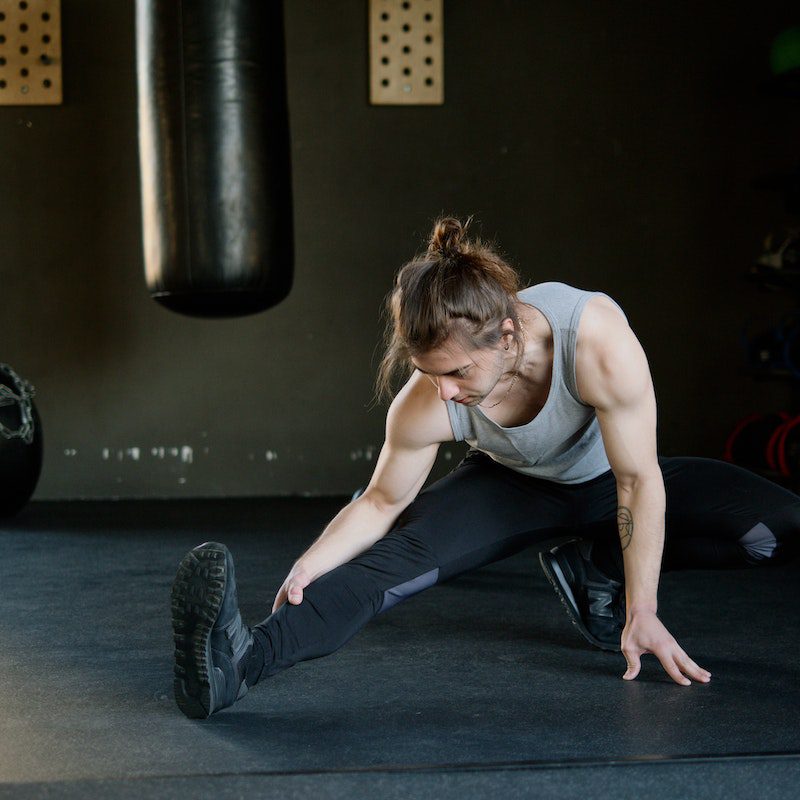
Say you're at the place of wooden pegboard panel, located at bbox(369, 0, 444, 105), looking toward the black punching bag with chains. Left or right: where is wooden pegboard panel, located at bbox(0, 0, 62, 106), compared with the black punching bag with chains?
right

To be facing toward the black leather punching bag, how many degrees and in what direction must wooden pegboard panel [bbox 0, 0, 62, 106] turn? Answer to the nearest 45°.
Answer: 0° — it already faces it

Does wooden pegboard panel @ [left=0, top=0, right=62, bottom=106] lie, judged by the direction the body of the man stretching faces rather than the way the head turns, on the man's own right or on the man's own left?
on the man's own right

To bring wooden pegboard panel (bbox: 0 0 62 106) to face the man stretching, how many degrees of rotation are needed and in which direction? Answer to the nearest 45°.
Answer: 0° — it already faces them

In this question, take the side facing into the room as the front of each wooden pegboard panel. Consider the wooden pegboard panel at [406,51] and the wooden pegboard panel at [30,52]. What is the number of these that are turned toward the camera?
2

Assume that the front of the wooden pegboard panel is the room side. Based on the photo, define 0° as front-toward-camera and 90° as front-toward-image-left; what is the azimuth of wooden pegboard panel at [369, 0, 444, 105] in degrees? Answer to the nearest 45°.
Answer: approximately 0°

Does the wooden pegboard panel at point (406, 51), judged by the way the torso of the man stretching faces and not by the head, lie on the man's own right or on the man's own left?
on the man's own right

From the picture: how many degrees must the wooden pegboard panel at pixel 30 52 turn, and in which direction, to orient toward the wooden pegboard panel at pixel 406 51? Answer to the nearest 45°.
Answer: approximately 90° to its left

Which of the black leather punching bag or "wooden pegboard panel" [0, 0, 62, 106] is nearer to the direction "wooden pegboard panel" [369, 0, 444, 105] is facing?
the black leather punching bag

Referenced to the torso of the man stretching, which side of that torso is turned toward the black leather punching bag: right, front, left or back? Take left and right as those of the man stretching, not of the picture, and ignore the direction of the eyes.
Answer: right
